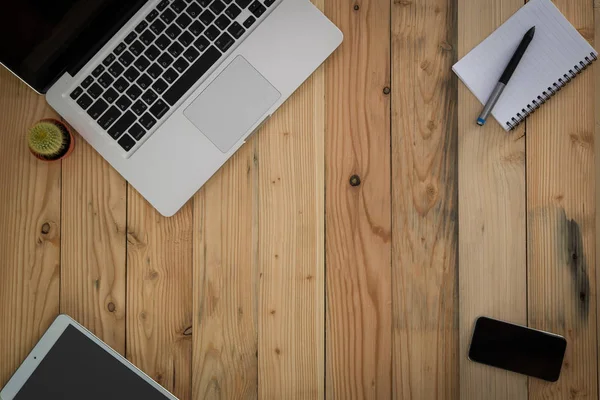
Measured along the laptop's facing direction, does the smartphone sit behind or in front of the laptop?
in front

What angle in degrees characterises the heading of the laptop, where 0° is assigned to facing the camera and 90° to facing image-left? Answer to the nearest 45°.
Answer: approximately 315°
